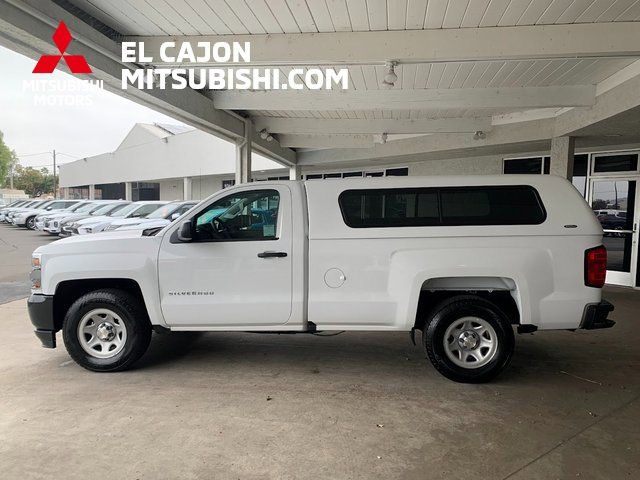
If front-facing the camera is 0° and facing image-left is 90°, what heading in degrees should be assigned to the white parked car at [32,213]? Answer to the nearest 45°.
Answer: approximately 45°

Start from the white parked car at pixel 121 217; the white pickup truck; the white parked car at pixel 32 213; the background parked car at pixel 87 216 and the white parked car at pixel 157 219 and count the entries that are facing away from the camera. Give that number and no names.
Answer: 0

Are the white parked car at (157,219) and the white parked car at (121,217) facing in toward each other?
no

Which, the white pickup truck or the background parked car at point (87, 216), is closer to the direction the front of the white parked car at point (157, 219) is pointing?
the white pickup truck

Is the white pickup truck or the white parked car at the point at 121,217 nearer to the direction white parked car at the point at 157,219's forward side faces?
the white pickup truck

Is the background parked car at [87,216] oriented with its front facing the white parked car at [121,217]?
no

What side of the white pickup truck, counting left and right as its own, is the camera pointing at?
left

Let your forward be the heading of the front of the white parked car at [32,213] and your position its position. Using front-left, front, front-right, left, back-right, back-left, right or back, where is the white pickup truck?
front-left

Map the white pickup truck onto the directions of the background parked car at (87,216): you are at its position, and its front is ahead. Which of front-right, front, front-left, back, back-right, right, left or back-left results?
front-left

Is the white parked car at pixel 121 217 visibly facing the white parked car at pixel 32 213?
no

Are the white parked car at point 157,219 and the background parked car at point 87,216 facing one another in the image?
no

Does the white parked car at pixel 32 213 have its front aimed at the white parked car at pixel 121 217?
no

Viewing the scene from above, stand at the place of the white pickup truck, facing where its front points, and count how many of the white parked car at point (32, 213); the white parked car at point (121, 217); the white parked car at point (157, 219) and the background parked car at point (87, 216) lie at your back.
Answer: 0

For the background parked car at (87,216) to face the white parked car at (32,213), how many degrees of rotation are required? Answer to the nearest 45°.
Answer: approximately 135° to its right

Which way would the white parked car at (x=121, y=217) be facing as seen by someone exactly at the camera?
facing the viewer and to the left of the viewer

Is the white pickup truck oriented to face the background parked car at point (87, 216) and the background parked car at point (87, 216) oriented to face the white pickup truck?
no

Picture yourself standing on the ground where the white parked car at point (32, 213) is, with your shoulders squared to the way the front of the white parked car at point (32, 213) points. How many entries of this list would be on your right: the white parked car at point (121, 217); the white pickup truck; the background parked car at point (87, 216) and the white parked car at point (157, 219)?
0

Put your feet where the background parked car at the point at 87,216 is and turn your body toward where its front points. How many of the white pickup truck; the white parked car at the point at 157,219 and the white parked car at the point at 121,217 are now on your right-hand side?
0

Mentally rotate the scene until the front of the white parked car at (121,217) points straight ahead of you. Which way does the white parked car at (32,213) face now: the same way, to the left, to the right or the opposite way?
the same way

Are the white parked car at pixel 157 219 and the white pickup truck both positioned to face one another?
no

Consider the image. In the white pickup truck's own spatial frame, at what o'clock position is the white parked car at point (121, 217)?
The white parked car is roughly at 2 o'clock from the white pickup truck.
